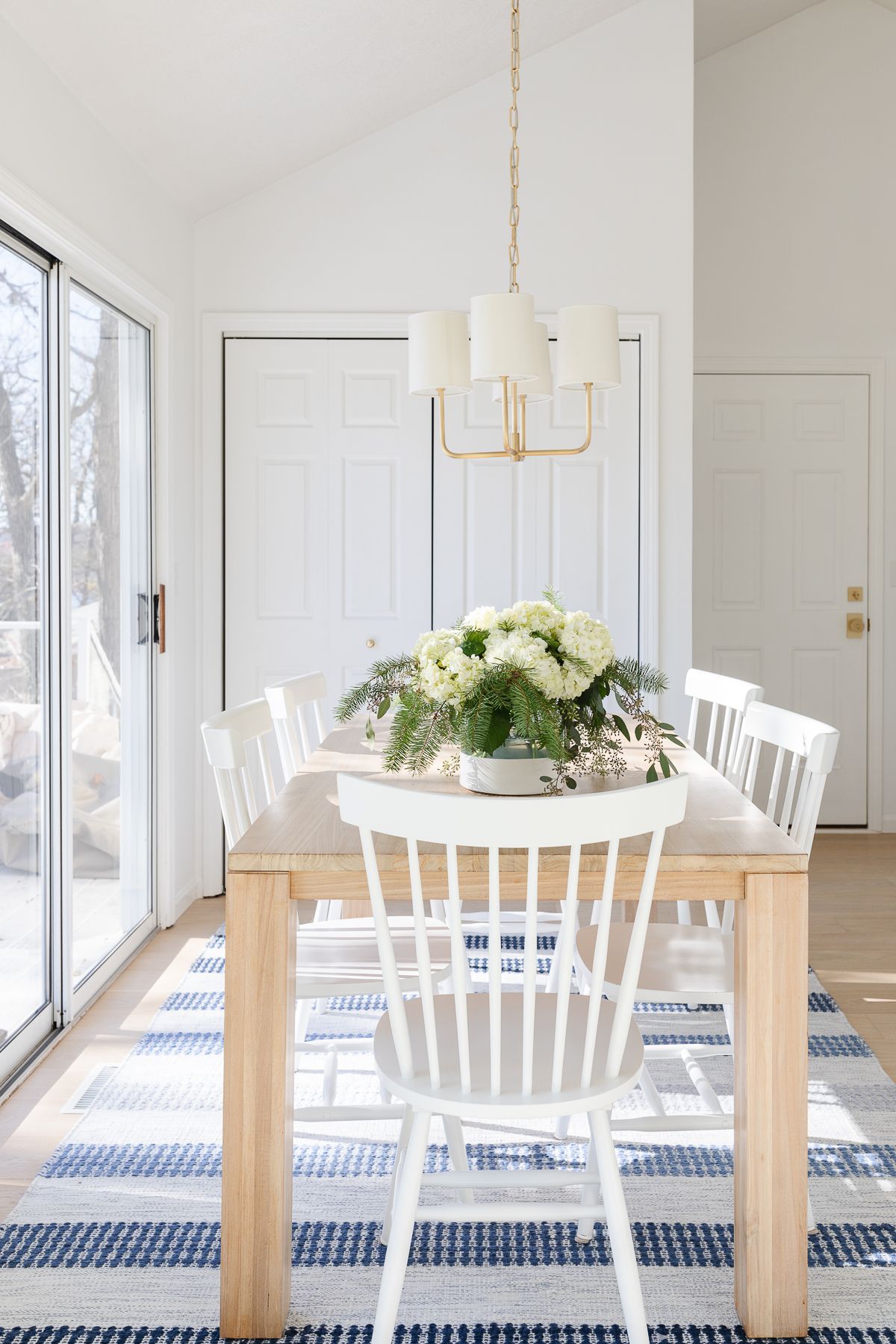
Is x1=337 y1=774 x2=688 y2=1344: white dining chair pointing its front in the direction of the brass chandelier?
yes

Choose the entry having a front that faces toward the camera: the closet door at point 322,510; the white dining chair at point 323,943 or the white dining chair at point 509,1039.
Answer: the closet door

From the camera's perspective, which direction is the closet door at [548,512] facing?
toward the camera

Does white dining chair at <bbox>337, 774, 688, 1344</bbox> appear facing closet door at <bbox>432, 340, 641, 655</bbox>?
yes

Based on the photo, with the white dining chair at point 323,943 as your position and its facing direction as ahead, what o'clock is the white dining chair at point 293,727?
the white dining chair at point 293,727 is roughly at 9 o'clock from the white dining chair at point 323,943.

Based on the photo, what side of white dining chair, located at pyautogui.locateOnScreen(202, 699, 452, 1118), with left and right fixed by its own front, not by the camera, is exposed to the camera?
right

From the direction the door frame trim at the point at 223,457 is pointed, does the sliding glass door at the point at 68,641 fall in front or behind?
in front

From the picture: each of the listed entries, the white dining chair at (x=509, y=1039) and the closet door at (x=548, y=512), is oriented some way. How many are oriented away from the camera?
1

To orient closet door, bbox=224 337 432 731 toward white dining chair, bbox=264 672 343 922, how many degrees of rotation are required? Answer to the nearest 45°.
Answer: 0° — it already faces it

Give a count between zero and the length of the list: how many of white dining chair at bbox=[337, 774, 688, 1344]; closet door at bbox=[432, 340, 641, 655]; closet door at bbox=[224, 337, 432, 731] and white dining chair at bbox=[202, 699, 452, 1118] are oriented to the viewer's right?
1

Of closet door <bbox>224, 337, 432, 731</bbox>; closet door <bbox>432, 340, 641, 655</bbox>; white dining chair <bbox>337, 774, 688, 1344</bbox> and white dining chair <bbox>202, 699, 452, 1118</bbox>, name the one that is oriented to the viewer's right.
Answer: white dining chair <bbox>202, 699, 452, 1118</bbox>

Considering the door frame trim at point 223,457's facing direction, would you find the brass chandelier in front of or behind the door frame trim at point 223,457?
in front

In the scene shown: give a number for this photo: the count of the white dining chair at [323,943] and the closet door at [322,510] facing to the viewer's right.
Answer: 1

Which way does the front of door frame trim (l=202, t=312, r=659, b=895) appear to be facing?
toward the camera

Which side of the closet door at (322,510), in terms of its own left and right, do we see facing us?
front

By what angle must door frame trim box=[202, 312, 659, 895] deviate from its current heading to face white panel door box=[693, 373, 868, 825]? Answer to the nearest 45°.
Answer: approximately 135° to its left
